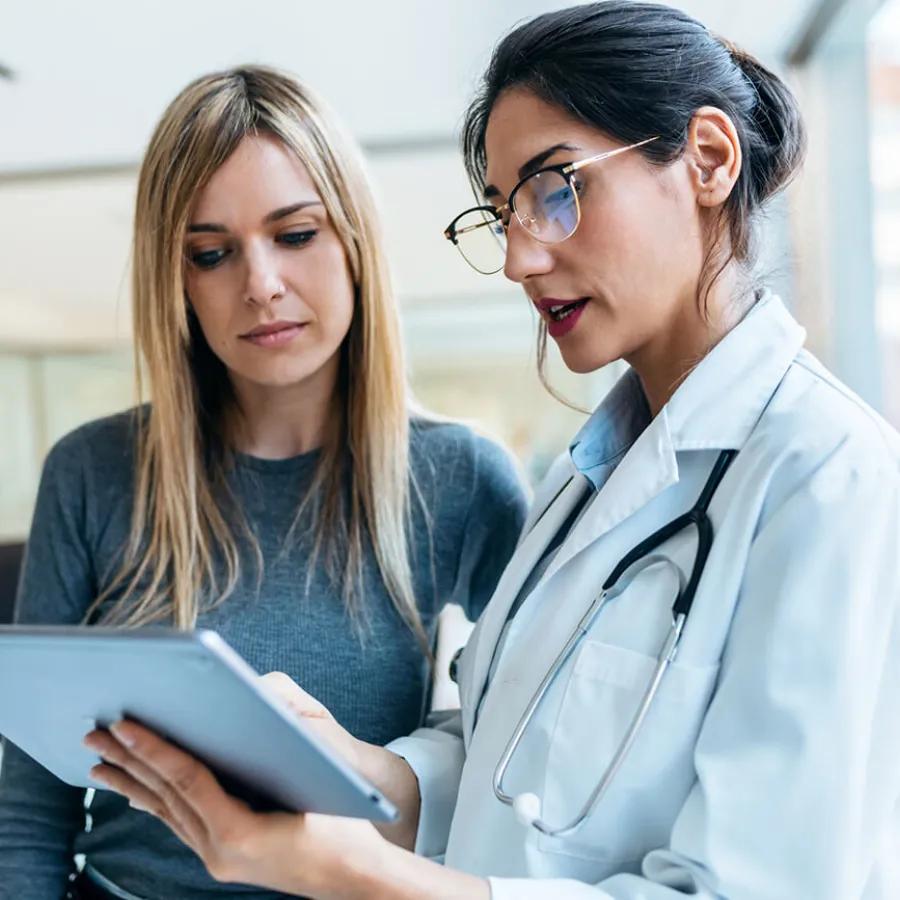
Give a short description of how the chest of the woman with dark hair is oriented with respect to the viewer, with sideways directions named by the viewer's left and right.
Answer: facing the viewer and to the left of the viewer

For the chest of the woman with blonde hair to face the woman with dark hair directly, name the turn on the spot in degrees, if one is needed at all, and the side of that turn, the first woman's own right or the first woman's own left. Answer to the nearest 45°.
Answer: approximately 45° to the first woman's own left

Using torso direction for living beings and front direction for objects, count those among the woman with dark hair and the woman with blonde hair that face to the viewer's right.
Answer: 0

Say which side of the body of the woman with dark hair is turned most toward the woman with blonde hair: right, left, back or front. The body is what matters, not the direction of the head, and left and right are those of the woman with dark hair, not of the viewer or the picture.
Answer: right

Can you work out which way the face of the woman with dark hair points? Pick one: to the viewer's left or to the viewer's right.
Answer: to the viewer's left

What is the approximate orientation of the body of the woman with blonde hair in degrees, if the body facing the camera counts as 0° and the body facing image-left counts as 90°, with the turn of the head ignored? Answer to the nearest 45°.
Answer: approximately 0°
